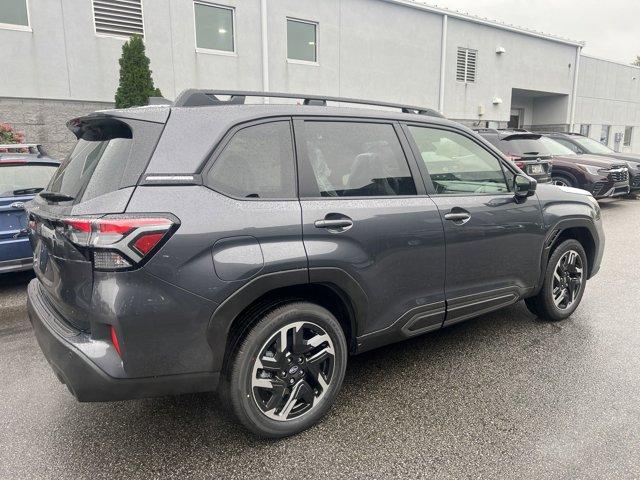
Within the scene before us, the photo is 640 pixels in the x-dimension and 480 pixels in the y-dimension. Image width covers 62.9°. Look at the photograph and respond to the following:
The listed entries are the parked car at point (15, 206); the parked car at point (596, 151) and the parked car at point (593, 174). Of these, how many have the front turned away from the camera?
1

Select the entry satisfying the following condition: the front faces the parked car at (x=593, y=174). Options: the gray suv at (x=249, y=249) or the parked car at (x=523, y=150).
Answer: the gray suv

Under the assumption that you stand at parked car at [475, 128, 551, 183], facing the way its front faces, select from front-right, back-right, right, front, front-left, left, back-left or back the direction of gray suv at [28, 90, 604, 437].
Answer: back-left

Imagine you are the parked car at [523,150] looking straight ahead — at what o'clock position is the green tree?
The green tree is roughly at 10 o'clock from the parked car.

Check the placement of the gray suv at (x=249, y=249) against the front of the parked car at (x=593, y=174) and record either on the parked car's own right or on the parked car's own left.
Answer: on the parked car's own right

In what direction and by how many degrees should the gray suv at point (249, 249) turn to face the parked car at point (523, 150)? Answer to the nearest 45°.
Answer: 0° — it already faces it

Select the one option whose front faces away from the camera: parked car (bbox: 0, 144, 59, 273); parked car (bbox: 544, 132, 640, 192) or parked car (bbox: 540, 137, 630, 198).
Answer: parked car (bbox: 0, 144, 59, 273)

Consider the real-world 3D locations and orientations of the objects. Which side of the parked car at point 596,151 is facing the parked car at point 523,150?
right

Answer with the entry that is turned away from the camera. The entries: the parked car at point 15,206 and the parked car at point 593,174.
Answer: the parked car at point 15,206

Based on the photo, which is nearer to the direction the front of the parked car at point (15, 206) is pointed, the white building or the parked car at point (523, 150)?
the white building

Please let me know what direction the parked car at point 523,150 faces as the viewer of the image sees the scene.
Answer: facing away from the viewer and to the left of the viewer

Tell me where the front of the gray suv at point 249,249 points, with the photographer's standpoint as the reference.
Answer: facing away from the viewer and to the right of the viewer

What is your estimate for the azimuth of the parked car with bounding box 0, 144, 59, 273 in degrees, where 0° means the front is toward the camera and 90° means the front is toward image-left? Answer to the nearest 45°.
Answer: approximately 180°
